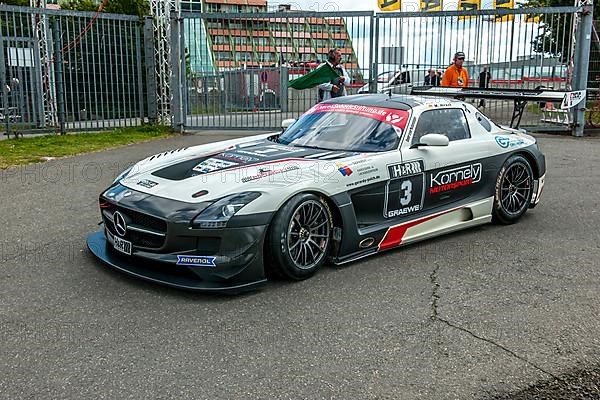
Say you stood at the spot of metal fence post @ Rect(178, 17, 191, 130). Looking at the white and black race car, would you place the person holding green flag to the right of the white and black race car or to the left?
left

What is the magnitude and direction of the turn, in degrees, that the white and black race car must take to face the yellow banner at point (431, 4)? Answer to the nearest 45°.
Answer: approximately 135° to its right

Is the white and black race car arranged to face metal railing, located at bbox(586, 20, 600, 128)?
no

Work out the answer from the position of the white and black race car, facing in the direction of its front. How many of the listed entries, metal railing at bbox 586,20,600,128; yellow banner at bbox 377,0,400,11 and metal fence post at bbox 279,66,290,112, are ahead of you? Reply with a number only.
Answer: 0

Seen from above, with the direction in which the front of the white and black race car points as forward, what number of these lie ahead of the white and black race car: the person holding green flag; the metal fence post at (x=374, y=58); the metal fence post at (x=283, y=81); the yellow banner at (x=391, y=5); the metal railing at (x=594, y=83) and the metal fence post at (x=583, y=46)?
0

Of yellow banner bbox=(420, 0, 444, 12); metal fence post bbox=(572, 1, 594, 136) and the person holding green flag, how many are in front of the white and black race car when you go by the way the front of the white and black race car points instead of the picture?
0

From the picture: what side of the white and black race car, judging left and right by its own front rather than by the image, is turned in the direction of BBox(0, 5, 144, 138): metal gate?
right

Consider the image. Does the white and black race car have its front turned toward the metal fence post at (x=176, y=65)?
no

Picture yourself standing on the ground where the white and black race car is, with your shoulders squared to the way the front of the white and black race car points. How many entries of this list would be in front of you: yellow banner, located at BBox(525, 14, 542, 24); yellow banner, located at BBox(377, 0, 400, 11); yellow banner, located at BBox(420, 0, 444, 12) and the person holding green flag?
0

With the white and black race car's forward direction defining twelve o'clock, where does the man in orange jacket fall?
The man in orange jacket is roughly at 5 o'clock from the white and black race car.

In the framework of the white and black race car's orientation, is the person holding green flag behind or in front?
behind

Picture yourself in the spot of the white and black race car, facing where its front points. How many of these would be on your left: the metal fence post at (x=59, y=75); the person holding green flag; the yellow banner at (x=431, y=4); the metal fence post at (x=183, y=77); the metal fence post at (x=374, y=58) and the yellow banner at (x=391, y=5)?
0

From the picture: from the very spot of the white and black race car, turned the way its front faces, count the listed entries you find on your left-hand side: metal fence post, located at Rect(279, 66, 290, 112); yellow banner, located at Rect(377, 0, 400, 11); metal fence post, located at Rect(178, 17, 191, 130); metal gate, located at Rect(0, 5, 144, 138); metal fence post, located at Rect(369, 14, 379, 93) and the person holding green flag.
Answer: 0

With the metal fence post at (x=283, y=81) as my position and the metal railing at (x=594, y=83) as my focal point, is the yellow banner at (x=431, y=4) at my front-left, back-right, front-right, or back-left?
front-left

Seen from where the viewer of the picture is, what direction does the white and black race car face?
facing the viewer and to the left of the viewer

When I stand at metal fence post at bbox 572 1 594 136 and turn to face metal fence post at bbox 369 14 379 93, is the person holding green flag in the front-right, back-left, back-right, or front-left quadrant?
front-left

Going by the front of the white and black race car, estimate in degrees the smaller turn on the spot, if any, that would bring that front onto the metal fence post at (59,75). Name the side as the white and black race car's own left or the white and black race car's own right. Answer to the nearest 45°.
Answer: approximately 90° to the white and black race car's own right

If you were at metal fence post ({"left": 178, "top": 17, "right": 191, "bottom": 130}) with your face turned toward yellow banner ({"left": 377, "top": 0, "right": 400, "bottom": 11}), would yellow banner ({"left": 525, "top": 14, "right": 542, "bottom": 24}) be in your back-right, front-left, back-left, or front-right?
front-right
